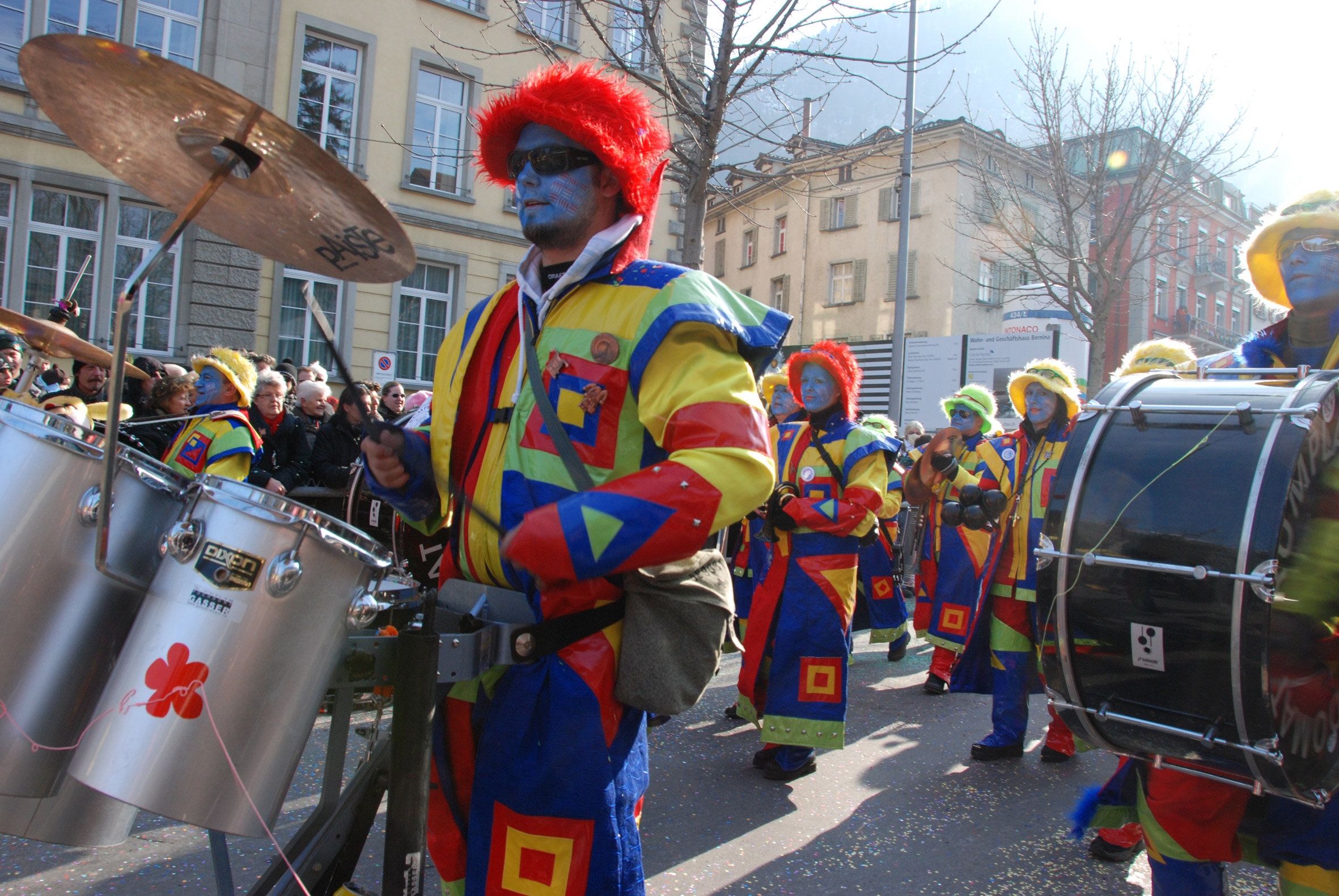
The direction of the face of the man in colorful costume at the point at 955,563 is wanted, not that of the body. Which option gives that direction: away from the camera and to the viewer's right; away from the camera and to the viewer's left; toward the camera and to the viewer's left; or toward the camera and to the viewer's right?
toward the camera and to the viewer's left

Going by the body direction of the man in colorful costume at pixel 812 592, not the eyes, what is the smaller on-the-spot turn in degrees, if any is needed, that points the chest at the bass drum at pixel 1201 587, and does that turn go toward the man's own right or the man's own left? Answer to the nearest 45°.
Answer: approximately 45° to the man's own left

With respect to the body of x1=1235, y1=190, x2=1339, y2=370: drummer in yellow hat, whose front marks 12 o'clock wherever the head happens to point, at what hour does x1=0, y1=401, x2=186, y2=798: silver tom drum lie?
The silver tom drum is roughly at 12 o'clock from the drummer in yellow hat.

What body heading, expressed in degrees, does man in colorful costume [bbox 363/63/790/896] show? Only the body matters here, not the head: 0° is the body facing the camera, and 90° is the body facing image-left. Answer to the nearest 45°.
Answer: approximately 45°

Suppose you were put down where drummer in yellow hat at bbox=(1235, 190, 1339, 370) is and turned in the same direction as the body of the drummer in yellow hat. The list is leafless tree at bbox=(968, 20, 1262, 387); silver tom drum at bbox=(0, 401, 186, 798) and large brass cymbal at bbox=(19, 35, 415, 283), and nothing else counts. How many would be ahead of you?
2

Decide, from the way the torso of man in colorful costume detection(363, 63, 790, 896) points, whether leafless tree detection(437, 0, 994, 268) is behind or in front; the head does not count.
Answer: behind

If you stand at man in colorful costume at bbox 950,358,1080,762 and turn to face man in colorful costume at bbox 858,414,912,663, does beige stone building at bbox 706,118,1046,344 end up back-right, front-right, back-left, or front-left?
front-right

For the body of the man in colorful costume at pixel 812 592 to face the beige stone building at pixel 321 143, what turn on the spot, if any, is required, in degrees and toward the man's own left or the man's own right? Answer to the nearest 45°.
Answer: approximately 90° to the man's own right

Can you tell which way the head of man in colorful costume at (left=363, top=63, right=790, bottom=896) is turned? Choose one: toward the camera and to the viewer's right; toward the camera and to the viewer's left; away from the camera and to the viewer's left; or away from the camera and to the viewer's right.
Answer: toward the camera and to the viewer's left

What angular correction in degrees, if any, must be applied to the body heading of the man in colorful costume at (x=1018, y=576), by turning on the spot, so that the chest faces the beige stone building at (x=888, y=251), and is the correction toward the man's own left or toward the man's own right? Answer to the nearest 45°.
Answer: approximately 135° to the man's own right

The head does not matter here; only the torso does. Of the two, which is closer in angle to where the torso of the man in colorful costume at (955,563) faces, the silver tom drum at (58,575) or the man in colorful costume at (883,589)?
the silver tom drum

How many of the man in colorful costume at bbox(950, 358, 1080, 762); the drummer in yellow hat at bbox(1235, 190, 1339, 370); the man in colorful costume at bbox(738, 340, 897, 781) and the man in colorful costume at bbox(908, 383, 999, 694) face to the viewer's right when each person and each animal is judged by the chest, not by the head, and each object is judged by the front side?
0

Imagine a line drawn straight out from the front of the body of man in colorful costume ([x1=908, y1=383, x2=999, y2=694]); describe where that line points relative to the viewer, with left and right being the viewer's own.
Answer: facing the viewer and to the left of the viewer
